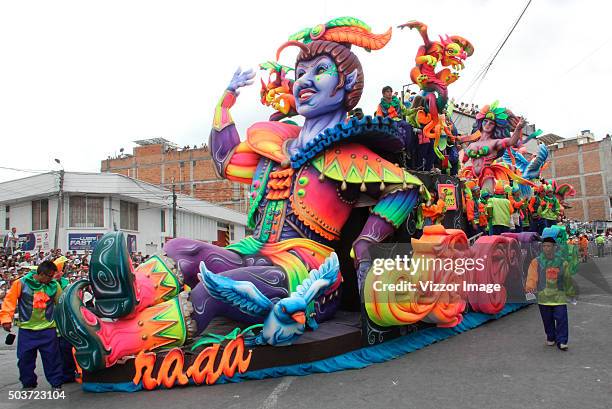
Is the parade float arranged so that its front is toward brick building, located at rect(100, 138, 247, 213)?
no

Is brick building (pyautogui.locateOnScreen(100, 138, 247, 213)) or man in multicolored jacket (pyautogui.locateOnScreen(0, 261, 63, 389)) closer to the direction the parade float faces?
the man in multicolored jacket

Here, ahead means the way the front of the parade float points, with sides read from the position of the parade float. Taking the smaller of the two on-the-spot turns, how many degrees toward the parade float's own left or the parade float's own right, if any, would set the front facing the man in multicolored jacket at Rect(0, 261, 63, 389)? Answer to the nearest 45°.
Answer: approximately 45° to the parade float's own right

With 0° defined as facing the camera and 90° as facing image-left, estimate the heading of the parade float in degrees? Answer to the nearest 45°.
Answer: approximately 45°

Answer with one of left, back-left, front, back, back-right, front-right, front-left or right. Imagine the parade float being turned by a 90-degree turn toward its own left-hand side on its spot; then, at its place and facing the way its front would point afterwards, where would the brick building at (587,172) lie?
left
